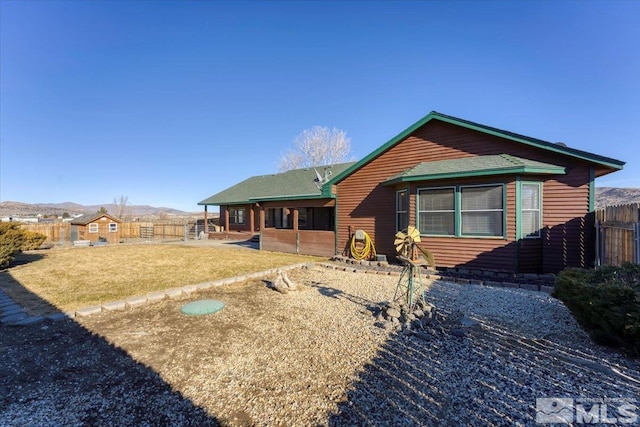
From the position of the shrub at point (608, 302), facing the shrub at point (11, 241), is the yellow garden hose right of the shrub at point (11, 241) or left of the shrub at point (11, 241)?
right

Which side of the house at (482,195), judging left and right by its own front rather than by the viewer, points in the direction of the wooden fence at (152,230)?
right

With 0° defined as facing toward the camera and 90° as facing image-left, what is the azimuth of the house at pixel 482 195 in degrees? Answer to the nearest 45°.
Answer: approximately 45°

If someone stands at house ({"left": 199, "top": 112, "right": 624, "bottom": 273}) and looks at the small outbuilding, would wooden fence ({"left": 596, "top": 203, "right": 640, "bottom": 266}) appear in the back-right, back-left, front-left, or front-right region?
back-left

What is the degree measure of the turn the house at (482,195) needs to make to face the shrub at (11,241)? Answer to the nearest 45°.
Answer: approximately 45° to its right

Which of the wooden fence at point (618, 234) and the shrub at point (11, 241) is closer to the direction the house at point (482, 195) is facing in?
the shrub
